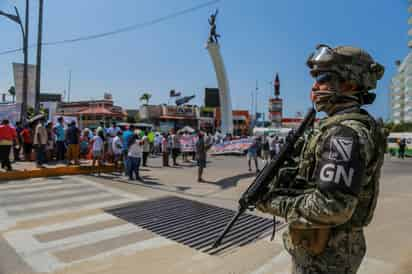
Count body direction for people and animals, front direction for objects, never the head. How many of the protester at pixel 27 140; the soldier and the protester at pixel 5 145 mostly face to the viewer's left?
1

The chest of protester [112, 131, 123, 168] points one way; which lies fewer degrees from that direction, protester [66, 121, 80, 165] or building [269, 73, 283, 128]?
the building

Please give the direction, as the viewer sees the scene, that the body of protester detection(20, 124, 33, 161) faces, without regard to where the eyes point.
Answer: away from the camera

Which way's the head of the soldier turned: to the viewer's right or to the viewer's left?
to the viewer's left

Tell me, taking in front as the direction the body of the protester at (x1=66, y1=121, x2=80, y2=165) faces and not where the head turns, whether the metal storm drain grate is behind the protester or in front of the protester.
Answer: behind

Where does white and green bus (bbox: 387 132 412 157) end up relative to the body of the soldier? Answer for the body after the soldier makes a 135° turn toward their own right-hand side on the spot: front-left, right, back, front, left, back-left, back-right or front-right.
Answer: front-left

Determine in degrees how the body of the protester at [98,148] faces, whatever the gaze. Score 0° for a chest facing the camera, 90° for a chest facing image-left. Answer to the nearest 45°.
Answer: approximately 180°

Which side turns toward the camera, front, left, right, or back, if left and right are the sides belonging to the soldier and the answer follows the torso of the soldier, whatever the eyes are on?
left

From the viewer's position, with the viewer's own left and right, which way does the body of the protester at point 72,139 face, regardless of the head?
facing away from the viewer

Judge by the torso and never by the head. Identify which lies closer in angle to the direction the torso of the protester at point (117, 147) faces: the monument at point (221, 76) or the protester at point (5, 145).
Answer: the monument
